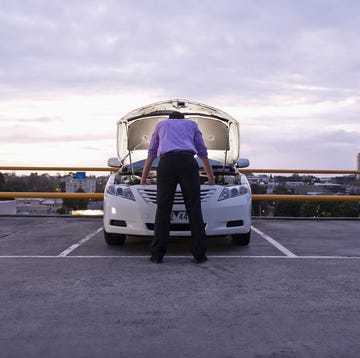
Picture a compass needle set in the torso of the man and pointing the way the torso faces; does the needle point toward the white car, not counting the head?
yes

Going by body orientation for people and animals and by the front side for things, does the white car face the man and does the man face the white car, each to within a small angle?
yes

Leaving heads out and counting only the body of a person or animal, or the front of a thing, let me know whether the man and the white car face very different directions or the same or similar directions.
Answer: very different directions

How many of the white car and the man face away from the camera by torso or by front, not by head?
1

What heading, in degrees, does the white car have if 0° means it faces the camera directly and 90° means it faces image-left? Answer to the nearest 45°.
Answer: approximately 0°

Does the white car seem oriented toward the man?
yes

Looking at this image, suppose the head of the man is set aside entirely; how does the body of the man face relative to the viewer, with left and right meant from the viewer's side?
facing away from the viewer

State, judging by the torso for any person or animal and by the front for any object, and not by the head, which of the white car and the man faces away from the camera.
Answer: the man
